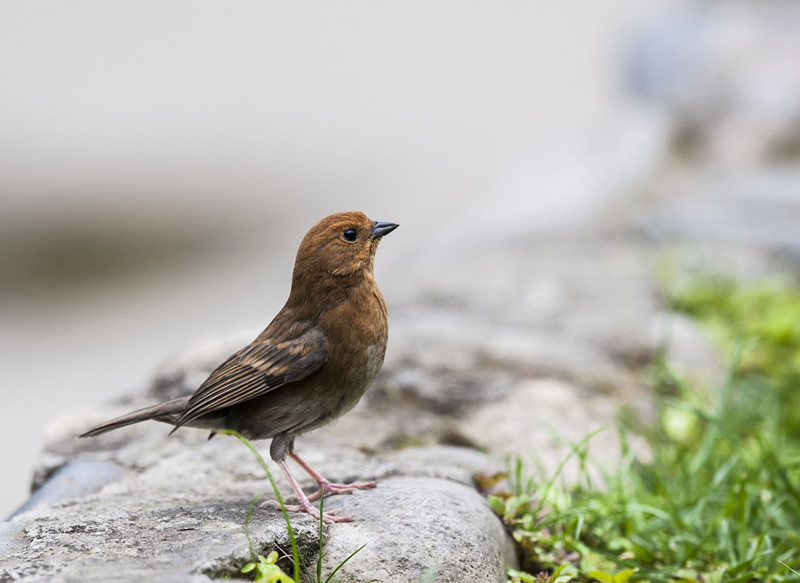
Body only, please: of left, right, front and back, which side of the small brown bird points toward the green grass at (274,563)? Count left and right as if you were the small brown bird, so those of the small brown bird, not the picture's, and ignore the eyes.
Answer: right

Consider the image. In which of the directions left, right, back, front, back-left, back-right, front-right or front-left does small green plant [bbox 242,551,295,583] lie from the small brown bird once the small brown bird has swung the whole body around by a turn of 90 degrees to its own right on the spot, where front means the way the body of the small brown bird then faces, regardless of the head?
front

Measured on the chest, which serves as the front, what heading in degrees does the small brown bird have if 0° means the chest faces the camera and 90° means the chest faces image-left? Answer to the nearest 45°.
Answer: approximately 270°
